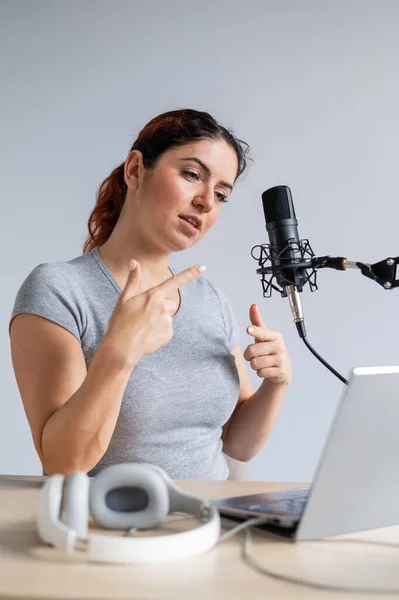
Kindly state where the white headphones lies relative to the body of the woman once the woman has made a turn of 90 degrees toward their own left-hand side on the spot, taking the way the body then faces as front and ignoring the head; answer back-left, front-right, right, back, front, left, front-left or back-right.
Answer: back-right

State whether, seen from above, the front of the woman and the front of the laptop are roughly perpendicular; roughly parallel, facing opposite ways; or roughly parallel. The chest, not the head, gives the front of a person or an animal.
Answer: roughly parallel, facing opposite ways

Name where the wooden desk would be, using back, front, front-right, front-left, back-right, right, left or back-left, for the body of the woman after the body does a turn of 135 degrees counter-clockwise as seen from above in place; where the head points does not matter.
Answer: back

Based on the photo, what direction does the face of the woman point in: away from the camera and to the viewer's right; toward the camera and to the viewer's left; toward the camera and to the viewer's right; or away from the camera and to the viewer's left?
toward the camera and to the viewer's right

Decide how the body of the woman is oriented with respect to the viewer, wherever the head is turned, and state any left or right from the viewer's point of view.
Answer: facing the viewer and to the right of the viewer
